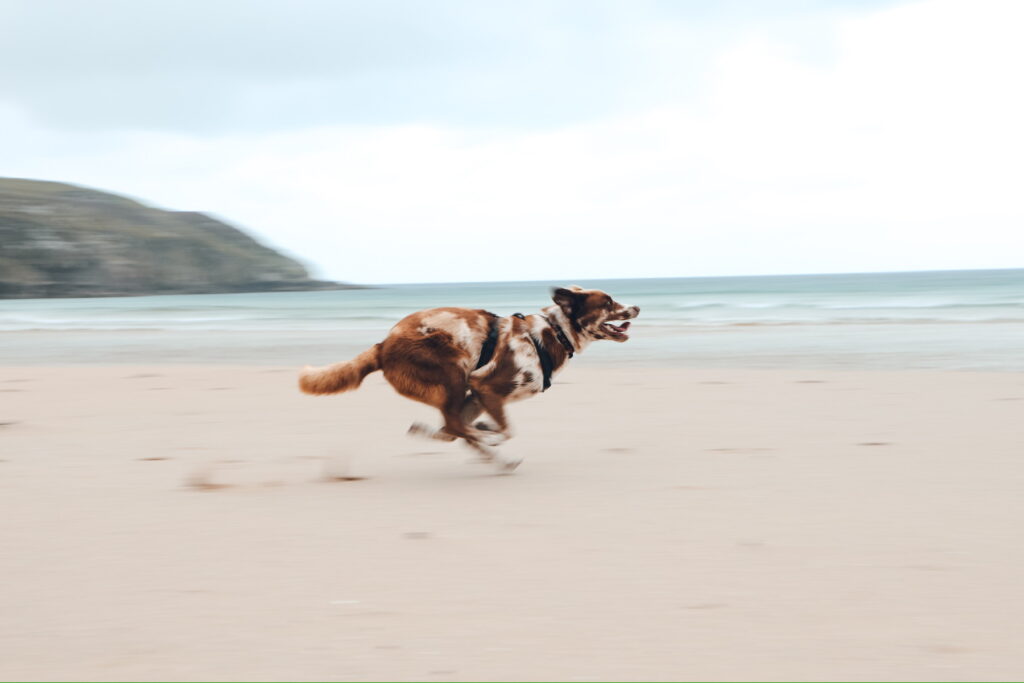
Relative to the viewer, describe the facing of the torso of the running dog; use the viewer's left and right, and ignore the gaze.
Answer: facing to the right of the viewer
